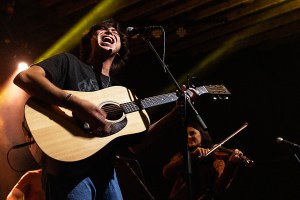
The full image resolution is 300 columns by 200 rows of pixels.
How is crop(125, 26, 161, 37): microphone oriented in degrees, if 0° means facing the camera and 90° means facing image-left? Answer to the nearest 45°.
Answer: approximately 90°

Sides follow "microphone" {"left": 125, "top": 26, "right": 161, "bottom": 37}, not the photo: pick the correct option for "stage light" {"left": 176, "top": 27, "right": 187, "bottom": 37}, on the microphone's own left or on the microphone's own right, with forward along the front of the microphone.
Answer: on the microphone's own right
